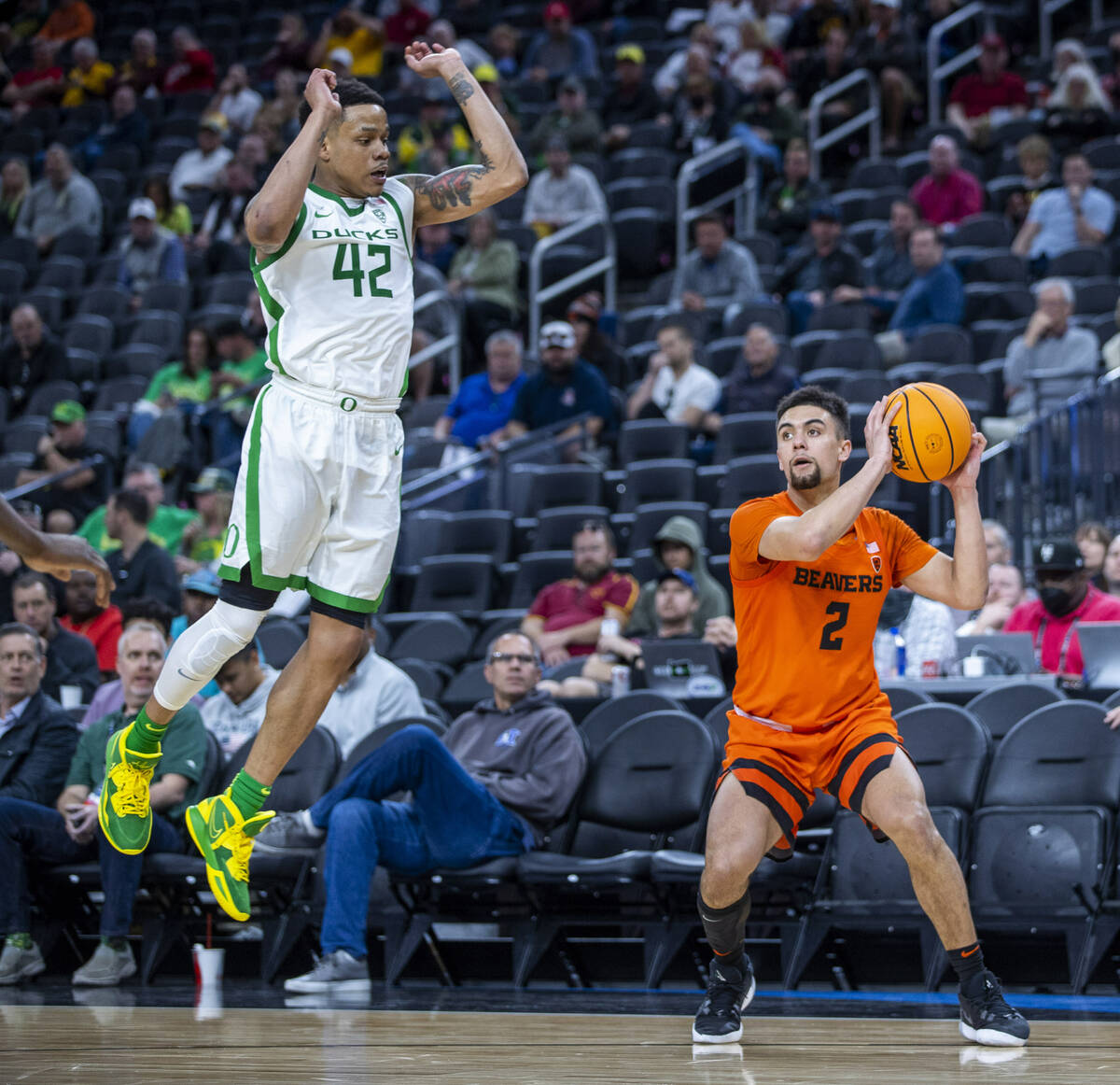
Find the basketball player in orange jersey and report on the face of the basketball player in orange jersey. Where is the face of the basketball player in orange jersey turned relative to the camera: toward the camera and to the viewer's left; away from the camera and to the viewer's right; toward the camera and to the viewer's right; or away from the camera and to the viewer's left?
toward the camera and to the viewer's left

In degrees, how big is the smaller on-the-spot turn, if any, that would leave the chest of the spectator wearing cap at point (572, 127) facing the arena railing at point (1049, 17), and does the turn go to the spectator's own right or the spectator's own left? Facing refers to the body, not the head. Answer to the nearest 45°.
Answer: approximately 90° to the spectator's own left

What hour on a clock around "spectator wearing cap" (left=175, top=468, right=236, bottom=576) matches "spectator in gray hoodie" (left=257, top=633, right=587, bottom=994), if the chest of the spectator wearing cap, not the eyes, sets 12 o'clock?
The spectator in gray hoodie is roughly at 10 o'clock from the spectator wearing cap.

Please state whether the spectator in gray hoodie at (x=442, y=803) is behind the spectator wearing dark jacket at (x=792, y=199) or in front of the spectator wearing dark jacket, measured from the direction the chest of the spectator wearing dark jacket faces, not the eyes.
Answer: in front

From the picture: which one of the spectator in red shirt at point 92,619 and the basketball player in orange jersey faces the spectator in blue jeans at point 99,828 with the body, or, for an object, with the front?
the spectator in red shirt

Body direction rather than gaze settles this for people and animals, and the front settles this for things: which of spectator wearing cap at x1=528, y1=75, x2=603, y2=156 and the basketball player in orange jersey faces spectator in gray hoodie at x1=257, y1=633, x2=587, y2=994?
the spectator wearing cap

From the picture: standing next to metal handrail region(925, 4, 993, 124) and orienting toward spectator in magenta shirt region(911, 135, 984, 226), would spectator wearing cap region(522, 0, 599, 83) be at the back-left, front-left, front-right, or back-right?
back-right

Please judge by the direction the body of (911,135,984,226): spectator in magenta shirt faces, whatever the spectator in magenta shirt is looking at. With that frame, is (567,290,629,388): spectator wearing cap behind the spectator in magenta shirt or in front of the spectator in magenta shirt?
in front
